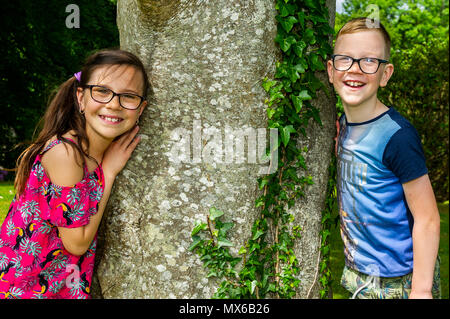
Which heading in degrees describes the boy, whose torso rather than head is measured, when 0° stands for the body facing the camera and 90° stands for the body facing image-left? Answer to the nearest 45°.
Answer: approximately 45°

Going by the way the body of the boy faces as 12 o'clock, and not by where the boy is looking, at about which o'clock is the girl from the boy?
The girl is roughly at 1 o'clock from the boy.

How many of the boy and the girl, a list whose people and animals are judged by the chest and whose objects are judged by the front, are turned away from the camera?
0

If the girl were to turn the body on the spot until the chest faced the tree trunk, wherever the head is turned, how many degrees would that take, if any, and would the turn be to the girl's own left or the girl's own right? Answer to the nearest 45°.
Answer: approximately 45° to the girl's own left

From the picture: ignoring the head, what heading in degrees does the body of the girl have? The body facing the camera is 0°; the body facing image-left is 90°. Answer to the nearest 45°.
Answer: approximately 315°
